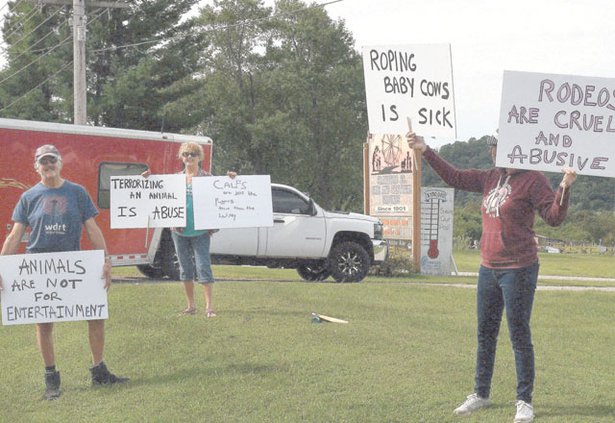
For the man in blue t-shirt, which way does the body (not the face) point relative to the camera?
toward the camera

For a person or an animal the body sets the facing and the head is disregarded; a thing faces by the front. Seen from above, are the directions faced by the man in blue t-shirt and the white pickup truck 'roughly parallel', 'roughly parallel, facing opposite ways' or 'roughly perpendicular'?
roughly perpendicular

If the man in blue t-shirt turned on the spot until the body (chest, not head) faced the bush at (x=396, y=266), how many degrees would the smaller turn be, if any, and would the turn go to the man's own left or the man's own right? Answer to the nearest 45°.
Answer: approximately 135° to the man's own left

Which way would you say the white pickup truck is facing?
to the viewer's right

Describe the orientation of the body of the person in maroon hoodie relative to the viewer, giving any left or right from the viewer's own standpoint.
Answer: facing the viewer and to the left of the viewer

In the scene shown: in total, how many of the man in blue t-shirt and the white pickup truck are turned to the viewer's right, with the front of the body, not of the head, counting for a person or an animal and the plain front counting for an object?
1

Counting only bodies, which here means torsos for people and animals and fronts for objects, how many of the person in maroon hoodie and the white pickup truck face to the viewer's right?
1

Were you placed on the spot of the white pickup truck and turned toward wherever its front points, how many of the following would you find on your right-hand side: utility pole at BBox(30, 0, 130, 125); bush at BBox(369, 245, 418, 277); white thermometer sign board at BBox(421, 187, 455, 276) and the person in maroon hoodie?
1

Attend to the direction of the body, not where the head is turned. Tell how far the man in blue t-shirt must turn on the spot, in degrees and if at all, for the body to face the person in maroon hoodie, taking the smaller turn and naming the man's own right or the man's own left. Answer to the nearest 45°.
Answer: approximately 45° to the man's own left

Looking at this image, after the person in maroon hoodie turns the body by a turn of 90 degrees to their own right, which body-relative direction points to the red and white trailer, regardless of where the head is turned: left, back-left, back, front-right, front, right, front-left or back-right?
front

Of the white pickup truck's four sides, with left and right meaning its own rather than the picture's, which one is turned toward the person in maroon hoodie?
right
